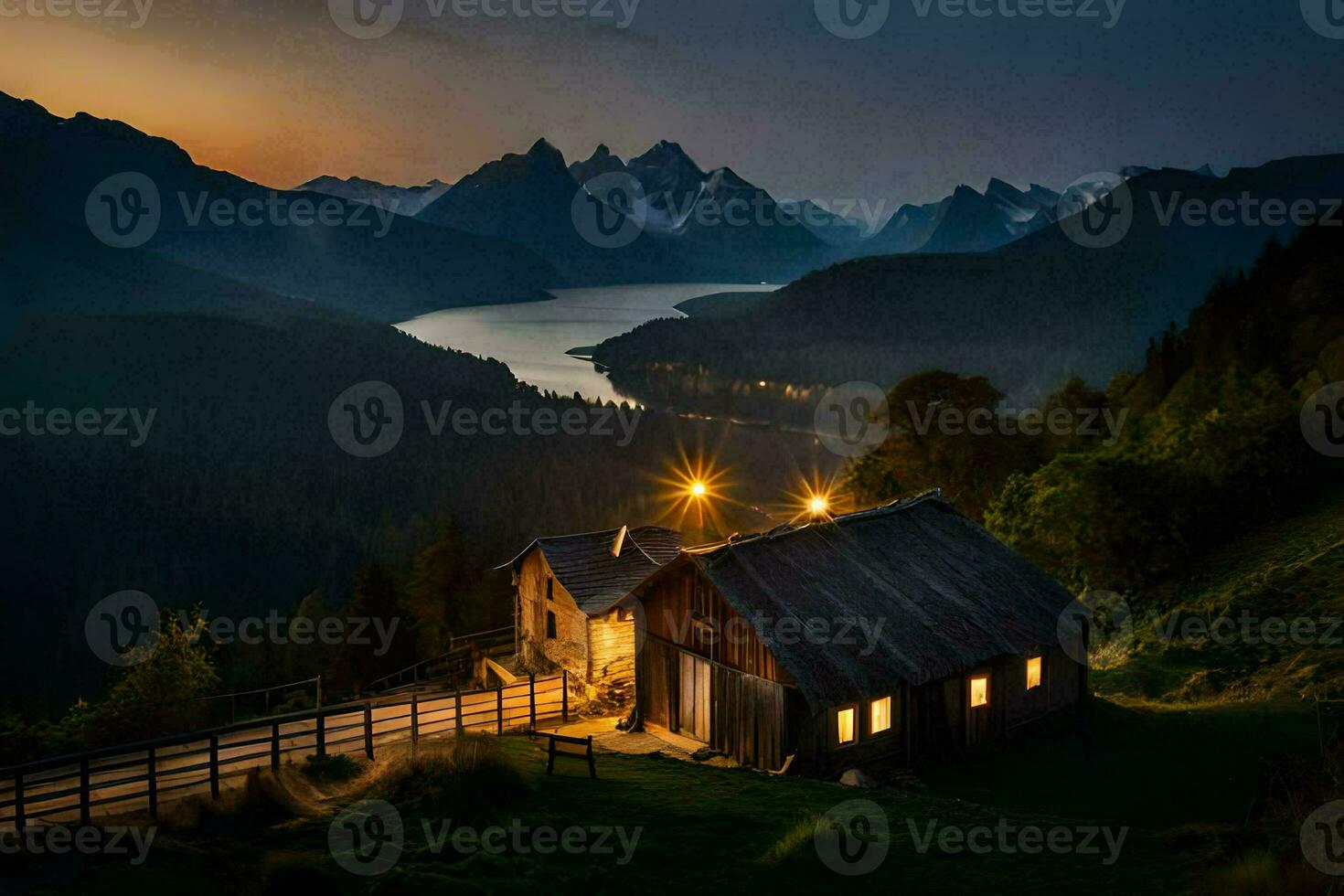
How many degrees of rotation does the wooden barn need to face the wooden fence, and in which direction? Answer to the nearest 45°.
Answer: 0° — it already faces it

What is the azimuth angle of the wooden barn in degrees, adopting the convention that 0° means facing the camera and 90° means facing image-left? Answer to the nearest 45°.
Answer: approximately 45°

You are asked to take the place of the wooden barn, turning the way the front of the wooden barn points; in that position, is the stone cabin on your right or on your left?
on your right

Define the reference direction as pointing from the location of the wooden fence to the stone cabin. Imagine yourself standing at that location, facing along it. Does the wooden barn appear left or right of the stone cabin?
right
